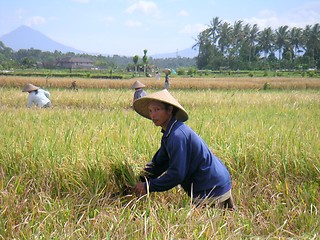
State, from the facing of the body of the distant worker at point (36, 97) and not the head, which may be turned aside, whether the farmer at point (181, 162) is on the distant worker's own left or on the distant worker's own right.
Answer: on the distant worker's own left

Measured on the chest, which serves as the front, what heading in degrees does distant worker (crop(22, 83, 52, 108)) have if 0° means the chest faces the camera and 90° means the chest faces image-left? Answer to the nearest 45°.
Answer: approximately 90°
